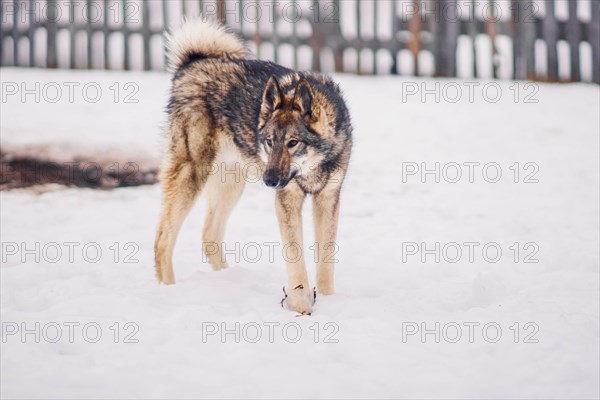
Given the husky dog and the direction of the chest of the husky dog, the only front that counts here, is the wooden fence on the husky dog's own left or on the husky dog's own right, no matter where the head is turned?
on the husky dog's own left

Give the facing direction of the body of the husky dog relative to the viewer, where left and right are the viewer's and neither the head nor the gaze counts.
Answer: facing the viewer and to the right of the viewer
